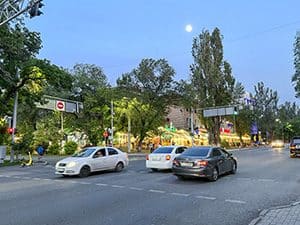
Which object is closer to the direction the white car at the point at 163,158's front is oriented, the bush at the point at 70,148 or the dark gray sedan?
the bush

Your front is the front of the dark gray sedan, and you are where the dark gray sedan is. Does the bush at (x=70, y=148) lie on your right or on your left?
on your left

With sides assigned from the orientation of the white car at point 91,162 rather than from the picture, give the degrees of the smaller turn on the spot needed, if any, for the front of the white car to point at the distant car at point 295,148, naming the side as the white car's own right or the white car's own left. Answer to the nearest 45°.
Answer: approximately 180°

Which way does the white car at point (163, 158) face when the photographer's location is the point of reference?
facing away from the viewer and to the right of the viewer

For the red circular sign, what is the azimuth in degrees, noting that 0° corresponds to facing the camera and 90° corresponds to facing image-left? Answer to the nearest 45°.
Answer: approximately 0°

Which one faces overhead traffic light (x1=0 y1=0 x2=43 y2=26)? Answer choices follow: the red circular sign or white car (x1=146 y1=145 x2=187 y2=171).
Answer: the red circular sign

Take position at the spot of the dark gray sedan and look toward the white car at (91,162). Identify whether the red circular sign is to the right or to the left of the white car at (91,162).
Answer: right
